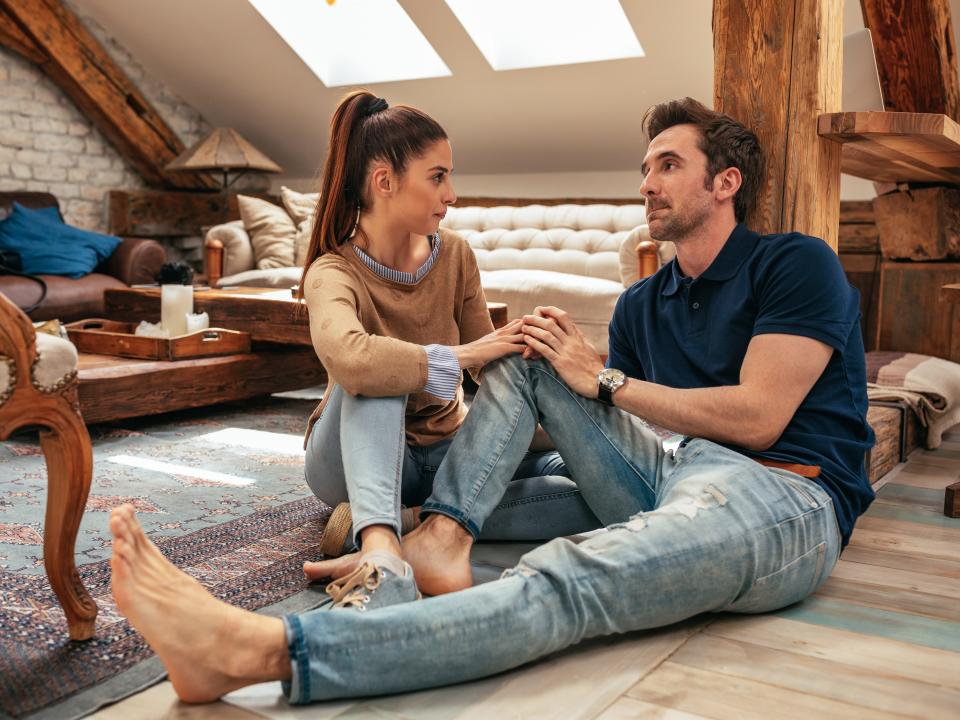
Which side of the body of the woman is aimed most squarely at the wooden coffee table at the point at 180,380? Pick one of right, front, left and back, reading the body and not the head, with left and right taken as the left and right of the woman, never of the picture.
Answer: back

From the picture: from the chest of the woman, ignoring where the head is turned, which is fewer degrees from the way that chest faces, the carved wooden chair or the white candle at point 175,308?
the carved wooden chair

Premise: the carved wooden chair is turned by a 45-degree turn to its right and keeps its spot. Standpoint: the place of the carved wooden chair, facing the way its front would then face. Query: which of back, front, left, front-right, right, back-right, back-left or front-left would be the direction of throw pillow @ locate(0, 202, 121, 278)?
back-left

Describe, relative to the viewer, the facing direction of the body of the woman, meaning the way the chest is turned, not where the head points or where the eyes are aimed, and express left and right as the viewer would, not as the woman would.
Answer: facing the viewer and to the right of the viewer

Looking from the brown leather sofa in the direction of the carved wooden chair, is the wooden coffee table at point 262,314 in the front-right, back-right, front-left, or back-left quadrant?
front-left

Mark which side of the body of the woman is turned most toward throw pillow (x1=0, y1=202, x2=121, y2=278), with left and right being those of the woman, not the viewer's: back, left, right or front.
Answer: back

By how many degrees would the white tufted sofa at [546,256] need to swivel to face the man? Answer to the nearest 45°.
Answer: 0° — it already faces them

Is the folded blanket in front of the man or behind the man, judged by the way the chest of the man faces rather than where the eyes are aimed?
behind

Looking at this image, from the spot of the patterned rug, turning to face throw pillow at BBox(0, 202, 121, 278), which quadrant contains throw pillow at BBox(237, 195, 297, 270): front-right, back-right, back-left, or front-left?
front-right

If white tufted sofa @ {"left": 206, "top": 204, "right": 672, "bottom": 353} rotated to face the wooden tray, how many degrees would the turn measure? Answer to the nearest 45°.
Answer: approximately 45° to its right

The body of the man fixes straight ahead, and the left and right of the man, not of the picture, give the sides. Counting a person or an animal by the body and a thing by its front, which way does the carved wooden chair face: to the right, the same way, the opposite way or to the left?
the opposite way

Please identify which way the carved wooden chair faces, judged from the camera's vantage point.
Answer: facing to the right of the viewer

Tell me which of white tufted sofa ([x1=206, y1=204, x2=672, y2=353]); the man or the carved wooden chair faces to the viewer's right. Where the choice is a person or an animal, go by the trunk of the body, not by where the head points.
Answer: the carved wooden chair

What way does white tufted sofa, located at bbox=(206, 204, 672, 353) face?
toward the camera

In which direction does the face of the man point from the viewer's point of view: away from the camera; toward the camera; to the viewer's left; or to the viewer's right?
to the viewer's left

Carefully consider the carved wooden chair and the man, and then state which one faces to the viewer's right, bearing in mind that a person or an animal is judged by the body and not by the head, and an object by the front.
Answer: the carved wooden chair
